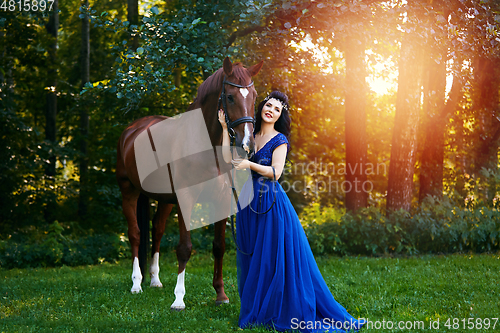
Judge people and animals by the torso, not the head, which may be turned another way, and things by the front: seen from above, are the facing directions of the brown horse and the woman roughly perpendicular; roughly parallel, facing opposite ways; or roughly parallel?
roughly perpendicular

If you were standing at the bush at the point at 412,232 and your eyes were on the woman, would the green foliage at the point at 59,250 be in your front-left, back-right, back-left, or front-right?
front-right

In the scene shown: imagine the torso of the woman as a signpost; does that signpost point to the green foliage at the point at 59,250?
no

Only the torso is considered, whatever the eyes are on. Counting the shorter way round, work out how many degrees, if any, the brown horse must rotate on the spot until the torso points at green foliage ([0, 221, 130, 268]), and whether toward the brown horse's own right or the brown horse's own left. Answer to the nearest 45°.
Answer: approximately 180°

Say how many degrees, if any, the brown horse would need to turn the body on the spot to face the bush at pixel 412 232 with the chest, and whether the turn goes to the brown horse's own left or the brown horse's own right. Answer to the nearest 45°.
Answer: approximately 90° to the brown horse's own left

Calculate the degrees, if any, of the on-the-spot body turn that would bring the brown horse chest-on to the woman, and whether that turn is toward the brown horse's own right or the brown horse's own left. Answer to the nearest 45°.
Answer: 0° — it already faces them

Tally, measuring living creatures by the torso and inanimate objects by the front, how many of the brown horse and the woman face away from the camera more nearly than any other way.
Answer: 0

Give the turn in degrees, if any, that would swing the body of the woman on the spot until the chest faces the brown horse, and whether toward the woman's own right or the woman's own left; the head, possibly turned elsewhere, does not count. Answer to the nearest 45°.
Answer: approximately 90° to the woman's own right

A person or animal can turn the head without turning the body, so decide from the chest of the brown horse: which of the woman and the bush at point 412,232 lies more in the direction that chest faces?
the woman

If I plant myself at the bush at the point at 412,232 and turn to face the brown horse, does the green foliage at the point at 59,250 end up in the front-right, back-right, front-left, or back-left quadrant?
front-right

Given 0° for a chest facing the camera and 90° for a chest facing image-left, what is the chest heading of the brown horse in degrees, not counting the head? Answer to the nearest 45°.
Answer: approximately 315°
